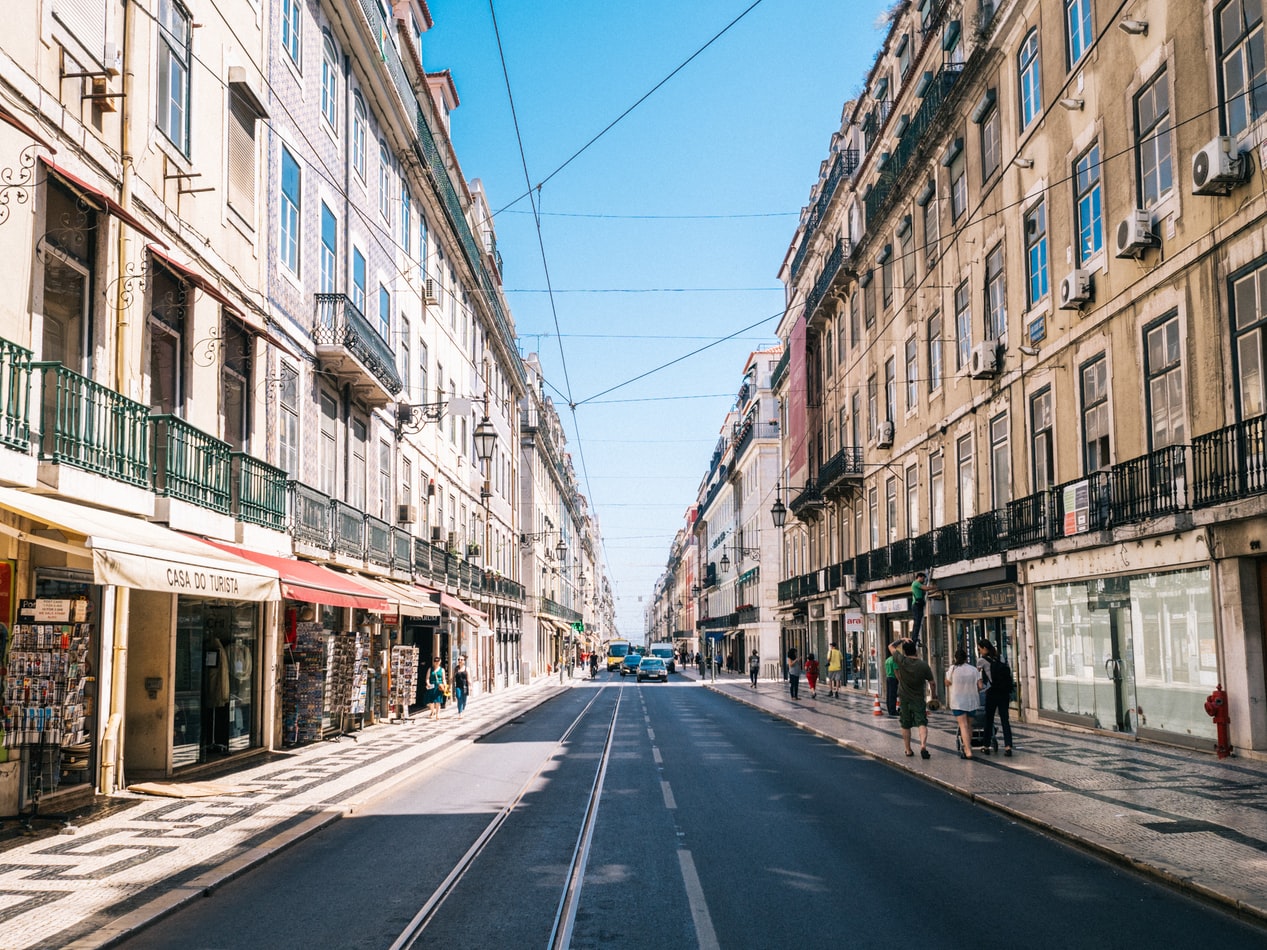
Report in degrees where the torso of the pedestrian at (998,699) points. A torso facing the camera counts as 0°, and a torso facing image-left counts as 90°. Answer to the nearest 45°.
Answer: approximately 135°

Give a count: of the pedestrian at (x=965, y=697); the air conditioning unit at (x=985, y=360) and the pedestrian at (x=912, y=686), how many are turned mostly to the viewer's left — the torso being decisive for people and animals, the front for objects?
1

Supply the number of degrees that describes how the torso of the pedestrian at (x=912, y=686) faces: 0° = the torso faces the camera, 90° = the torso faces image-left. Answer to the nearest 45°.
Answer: approximately 180°

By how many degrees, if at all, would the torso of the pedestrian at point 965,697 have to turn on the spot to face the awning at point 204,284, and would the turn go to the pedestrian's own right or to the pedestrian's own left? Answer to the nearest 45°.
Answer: approximately 135° to the pedestrian's own left

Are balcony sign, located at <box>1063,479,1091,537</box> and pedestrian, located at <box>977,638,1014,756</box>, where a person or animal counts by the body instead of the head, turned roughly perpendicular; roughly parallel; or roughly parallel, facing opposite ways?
roughly perpendicular

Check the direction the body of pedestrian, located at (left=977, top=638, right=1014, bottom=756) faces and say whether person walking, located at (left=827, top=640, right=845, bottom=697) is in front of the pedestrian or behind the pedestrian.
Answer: in front

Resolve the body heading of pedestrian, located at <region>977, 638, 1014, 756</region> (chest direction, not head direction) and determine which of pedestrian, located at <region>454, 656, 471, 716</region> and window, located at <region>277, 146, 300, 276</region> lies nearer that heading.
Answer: the pedestrian

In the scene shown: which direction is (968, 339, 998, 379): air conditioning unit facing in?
to the viewer's left

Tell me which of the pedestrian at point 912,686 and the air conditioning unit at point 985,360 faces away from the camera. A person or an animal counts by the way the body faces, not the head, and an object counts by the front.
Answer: the pedestrian

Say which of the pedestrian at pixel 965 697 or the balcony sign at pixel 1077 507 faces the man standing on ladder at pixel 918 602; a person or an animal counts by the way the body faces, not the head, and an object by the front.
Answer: the pedestrian at pixel 965 697

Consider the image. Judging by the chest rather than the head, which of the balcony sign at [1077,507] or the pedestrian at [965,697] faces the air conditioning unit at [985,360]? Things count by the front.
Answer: the pedestrian

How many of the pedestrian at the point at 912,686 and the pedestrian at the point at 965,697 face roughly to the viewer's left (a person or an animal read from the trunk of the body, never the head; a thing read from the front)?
0

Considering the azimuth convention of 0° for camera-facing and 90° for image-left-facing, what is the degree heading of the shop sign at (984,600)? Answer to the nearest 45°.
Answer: approximately 45°
